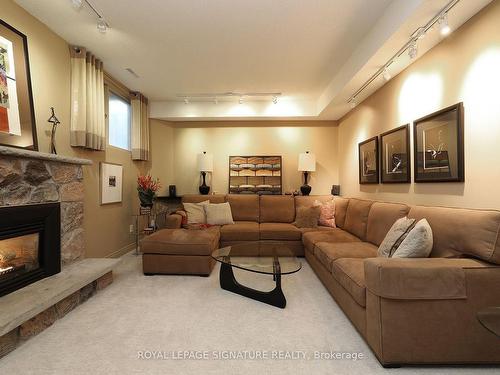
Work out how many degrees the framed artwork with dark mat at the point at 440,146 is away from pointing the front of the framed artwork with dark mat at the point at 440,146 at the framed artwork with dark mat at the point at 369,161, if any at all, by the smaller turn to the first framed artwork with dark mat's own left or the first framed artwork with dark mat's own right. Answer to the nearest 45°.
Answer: approximately 90° to the first framed artwork with dark mat's own right

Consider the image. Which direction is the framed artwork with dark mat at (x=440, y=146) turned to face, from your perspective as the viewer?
facing the viewer and to the left of the viewer

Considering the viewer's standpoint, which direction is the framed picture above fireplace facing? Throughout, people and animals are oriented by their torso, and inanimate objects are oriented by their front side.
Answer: facing the viewer and to the right of the viewer

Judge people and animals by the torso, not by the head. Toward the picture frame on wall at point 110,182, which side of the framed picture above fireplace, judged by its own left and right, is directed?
left

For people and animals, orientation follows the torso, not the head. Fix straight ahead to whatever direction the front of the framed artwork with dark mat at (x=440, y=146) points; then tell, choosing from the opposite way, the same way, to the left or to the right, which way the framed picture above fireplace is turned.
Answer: the opposite way
